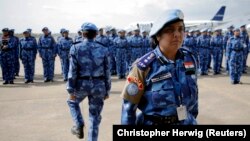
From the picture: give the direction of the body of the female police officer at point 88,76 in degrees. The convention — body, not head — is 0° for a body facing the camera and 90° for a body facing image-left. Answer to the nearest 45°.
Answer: approximately 180°

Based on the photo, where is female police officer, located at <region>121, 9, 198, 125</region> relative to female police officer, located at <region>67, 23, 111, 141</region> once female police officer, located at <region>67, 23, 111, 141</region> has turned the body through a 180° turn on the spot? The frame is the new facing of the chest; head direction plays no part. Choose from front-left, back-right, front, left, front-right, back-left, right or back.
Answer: front
